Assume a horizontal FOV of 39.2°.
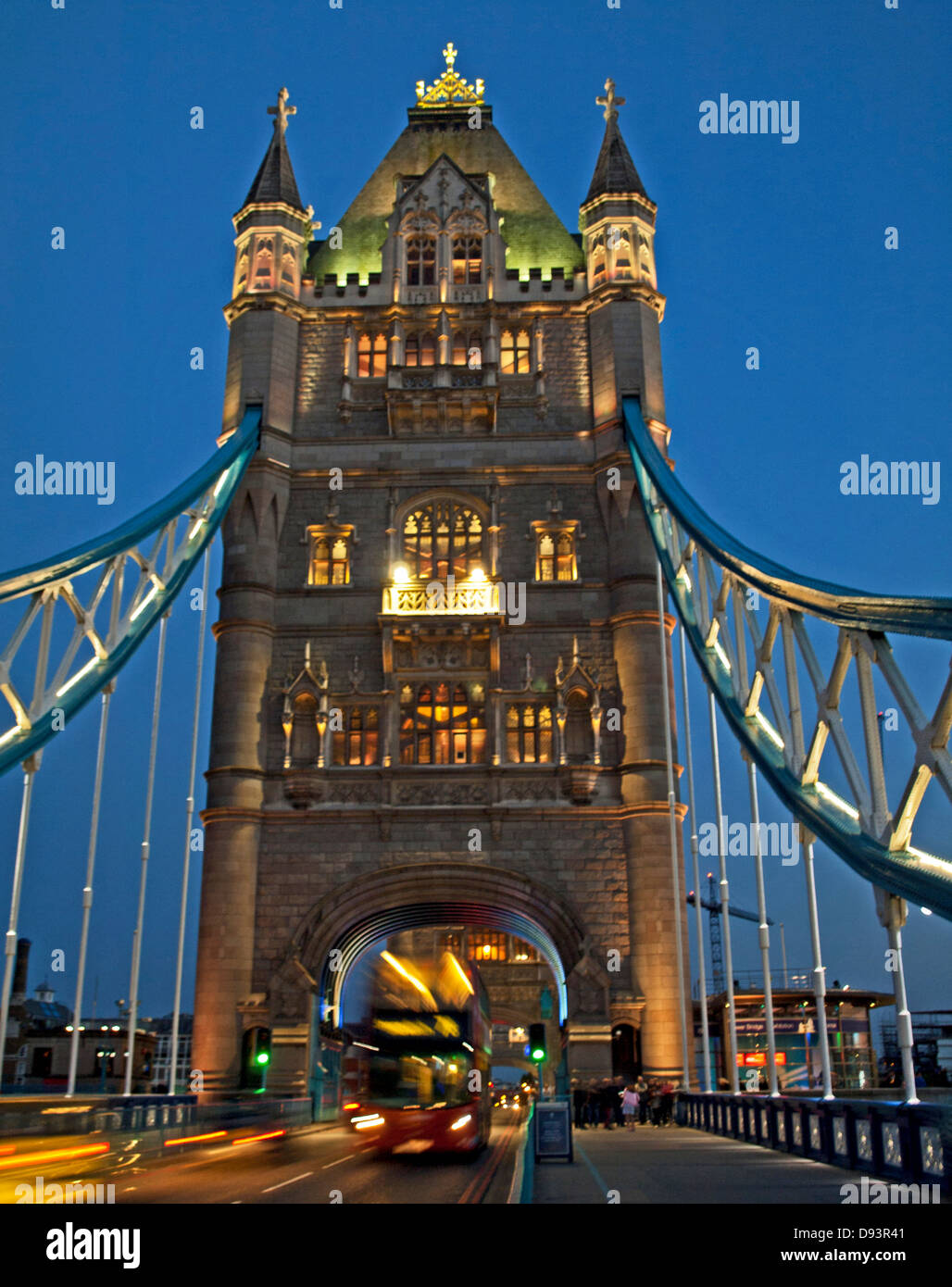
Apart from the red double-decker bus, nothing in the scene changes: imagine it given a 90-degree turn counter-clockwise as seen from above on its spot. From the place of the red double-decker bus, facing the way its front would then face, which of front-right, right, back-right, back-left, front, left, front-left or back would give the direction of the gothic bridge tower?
left

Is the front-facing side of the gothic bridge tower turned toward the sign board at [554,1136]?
yes

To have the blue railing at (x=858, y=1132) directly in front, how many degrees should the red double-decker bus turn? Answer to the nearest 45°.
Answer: approximately 45° to its left

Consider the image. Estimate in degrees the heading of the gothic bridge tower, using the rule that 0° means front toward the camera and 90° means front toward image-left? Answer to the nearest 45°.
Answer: approximately 0°

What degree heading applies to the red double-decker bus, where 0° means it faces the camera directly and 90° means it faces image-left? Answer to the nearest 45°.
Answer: approximately 0°
